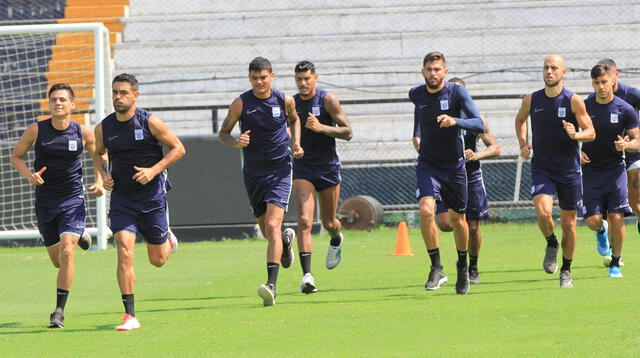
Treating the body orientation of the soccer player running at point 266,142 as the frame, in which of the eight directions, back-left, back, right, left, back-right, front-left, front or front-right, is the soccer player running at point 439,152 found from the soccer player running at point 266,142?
left

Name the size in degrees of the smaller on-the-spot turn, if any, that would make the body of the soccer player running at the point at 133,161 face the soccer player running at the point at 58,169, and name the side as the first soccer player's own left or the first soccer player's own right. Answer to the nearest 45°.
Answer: approximately 90° to the first soccer player's own right

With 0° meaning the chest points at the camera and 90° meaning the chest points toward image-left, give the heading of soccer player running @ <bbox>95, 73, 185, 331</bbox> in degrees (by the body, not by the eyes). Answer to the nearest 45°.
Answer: approximately 45°

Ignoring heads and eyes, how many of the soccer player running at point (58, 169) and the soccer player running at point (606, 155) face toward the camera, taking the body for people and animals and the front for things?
2

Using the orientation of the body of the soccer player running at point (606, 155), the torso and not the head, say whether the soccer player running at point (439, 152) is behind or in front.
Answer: in front

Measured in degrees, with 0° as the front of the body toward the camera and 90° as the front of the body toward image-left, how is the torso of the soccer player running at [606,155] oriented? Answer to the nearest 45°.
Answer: approximately 0°

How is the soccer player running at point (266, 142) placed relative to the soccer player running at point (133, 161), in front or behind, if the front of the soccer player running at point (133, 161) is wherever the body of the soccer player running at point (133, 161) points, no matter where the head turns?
behind
